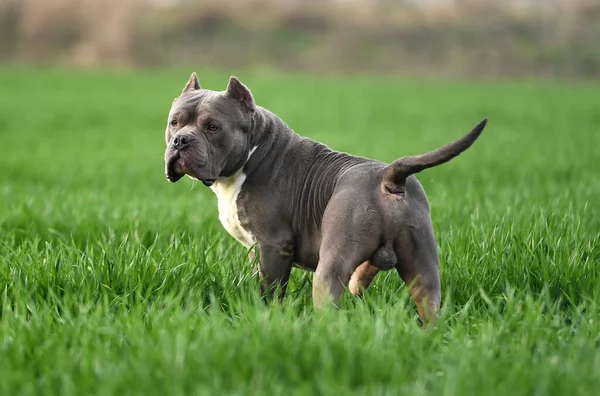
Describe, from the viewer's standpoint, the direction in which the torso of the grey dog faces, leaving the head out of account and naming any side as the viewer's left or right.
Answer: facing away from the viewer and to the left of the viewer
